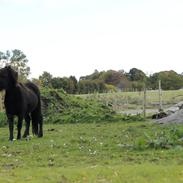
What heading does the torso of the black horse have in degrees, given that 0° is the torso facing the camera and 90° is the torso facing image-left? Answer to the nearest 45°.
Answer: approximately 45°
